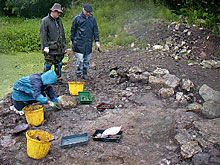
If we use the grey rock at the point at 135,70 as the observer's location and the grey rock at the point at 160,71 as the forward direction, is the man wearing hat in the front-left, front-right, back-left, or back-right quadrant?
back-right

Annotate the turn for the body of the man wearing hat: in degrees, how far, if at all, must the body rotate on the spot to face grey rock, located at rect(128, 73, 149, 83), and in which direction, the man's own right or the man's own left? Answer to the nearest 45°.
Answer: approximately 45° to the man's own left

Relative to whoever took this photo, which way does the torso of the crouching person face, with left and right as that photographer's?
facing to the right of the viewer

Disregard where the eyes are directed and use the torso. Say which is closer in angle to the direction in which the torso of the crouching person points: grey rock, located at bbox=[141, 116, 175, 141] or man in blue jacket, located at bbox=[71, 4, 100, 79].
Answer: the grey rock

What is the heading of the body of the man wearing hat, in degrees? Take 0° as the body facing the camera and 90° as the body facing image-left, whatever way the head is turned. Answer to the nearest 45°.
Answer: approximately 315°
